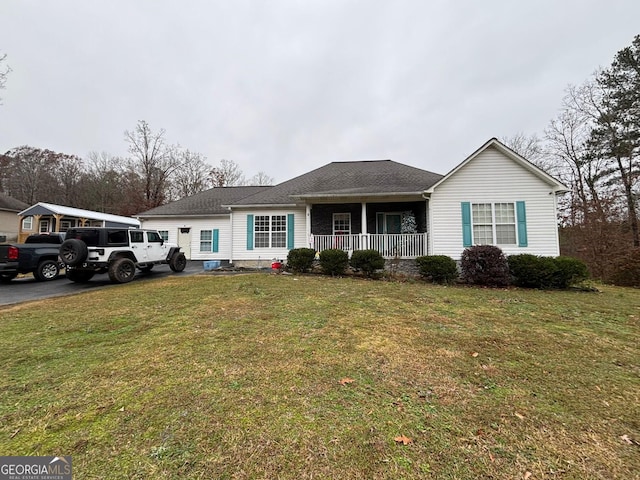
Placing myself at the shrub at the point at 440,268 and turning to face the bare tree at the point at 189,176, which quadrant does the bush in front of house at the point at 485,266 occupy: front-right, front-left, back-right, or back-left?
back-right

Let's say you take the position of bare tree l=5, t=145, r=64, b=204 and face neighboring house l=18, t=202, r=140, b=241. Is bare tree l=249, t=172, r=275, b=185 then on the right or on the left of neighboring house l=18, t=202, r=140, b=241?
left

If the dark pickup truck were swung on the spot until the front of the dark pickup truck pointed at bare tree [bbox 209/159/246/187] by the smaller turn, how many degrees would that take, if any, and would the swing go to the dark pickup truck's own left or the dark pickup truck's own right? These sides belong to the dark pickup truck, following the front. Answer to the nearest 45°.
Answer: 0° — it already faces it

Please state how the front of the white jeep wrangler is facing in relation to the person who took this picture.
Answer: facing away from the viewer and to the right of the viewer

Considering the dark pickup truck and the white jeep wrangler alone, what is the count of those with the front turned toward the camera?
0

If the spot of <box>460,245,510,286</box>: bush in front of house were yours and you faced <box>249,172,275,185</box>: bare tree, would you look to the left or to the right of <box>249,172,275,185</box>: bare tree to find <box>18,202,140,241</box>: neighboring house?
left

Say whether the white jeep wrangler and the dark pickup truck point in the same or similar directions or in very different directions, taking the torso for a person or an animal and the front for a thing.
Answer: same or similar directions

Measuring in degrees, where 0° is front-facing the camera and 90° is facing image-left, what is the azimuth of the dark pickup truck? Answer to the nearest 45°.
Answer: approximately 225°

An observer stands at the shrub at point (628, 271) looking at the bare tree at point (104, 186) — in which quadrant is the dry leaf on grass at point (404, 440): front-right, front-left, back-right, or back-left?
front-left

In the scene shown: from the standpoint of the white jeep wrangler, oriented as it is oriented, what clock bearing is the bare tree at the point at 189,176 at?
The bare tree is roughly at 11 o'clock from the white jeep wrangler.
